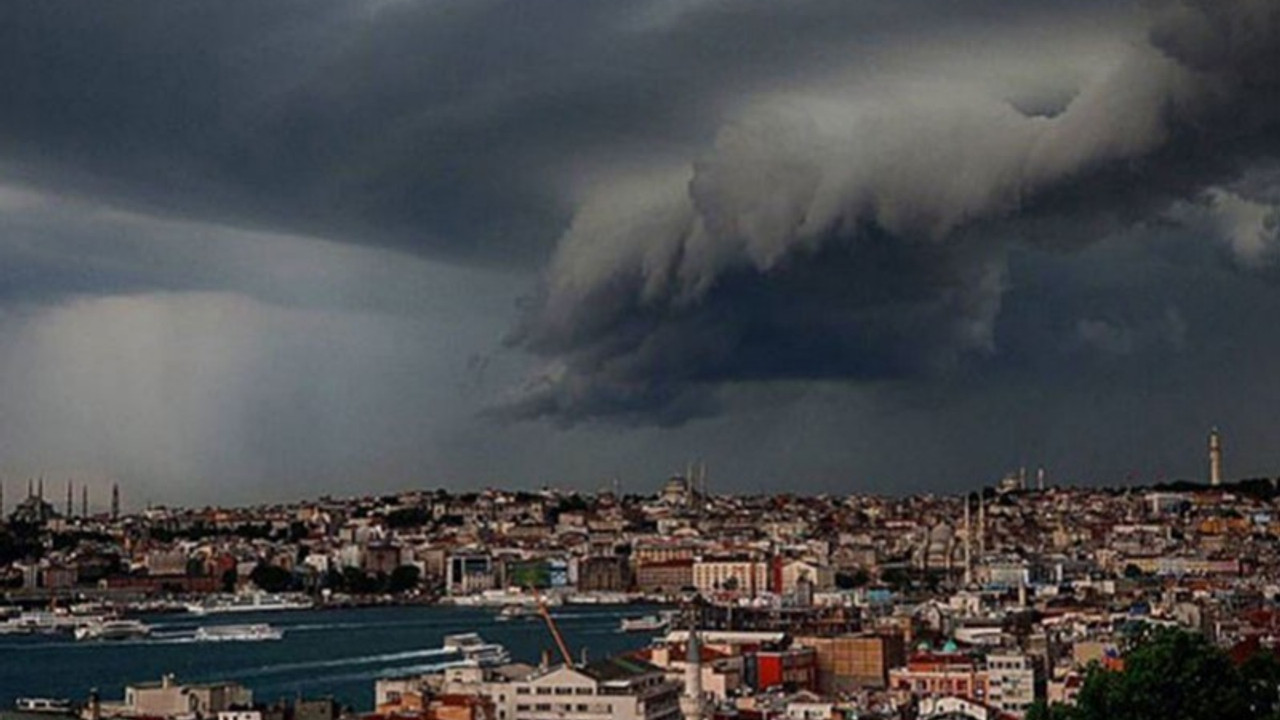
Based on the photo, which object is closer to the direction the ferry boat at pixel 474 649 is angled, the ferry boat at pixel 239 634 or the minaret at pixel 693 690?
the minaret

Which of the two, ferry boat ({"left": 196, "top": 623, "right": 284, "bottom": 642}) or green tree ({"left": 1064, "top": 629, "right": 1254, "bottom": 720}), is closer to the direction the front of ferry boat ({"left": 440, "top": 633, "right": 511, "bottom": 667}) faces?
the green tree

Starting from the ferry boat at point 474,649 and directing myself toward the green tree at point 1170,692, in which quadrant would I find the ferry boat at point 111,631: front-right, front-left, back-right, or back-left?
back-right

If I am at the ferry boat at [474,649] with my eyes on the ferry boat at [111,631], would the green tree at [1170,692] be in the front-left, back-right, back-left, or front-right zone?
back-left

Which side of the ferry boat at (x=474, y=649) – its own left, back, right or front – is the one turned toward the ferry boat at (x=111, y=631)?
back

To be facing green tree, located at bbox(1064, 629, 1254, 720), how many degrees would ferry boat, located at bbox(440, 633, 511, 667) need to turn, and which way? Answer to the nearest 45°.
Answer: approximately 45° to its right

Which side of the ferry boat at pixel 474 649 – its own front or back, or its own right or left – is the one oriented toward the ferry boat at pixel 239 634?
back

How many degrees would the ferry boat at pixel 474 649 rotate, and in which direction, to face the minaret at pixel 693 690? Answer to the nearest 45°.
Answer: approximately 45° to its right

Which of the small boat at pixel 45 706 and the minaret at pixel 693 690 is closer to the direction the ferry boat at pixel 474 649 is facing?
the minaret

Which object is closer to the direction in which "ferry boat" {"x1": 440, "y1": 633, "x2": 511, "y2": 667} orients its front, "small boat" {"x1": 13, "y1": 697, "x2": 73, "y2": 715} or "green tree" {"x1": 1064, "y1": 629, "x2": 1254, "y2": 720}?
the green tree
